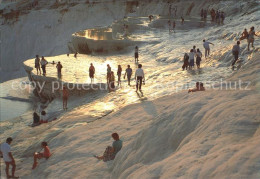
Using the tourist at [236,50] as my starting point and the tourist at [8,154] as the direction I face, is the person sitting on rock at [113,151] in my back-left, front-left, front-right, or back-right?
front-left

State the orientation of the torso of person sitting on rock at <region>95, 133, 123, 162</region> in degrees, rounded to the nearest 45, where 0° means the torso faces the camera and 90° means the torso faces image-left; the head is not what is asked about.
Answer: approximately 90°

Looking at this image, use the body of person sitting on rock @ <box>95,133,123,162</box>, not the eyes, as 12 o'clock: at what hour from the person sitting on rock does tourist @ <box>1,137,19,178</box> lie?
The tourist is roughly at 1 o'clock from the person sitting on rock.

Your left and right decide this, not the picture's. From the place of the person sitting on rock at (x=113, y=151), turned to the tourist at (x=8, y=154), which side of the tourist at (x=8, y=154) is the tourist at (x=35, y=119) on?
right

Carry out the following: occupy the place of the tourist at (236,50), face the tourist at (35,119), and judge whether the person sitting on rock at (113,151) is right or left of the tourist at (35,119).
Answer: left

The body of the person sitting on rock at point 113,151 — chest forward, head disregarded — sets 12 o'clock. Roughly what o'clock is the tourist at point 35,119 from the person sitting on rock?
The tourist is roughly at 2 o'clock from the person sitting on rock.
